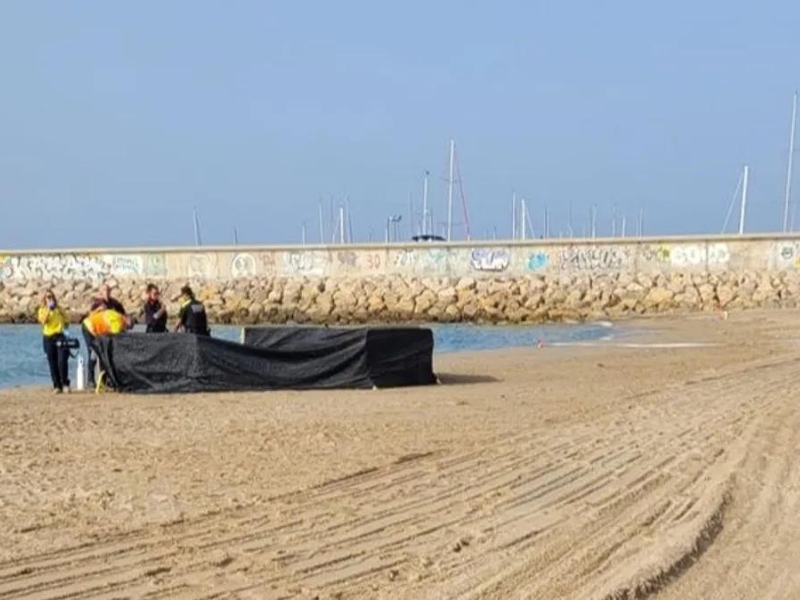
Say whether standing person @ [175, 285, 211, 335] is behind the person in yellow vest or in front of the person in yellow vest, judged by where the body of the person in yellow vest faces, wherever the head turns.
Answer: in front

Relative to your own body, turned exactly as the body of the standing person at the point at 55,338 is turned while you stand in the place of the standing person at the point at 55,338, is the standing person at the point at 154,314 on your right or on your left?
on your left

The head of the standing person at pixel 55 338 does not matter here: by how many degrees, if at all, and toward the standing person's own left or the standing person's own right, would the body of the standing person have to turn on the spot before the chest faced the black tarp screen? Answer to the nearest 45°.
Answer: approximately 45° to the standing person's own left

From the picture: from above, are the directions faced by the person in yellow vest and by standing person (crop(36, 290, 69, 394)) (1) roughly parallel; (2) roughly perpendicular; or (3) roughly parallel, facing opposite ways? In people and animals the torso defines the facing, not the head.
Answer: roughly perpendicular

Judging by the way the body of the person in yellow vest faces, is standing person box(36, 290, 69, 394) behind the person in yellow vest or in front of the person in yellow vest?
behind

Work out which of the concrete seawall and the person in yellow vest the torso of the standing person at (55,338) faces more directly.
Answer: the person in yellow vest

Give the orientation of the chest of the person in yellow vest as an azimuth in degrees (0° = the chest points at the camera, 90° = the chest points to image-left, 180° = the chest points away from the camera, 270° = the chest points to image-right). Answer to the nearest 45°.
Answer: approximately 270°

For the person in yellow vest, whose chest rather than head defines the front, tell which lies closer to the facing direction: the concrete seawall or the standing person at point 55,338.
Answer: the concrete seawall

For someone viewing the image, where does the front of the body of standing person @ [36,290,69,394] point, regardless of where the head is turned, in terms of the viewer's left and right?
facing the viewer

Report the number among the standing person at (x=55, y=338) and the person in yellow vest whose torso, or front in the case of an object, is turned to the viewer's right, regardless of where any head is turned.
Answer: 1
